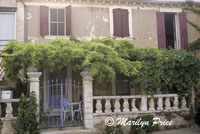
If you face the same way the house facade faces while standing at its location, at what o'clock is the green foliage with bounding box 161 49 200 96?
The green foliage is roughly at 10 o'clock from the house facade.

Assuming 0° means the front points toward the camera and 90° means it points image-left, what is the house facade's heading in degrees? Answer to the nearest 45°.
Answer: approximately 0°

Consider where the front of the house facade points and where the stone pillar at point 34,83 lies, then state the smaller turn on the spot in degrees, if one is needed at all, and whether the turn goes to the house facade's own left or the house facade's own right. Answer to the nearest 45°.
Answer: approximately 45° to the house facade's own right

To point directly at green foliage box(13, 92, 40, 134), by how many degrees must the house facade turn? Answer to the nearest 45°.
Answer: approximately 45° to its right

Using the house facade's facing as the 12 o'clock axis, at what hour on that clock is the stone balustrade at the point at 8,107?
The stone balustrade is roughly at 1 o'clock from the house facade.
